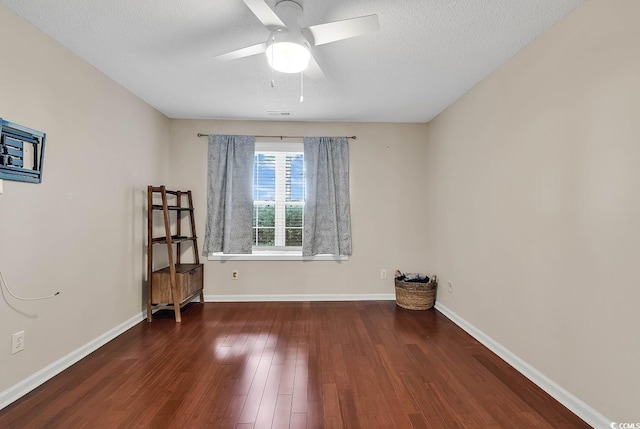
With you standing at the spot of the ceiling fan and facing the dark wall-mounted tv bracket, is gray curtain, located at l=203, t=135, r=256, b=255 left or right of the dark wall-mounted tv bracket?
right

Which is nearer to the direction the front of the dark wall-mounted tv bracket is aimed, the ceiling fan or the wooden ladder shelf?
the ceiling fan

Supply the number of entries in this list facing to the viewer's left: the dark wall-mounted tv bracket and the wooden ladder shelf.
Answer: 0

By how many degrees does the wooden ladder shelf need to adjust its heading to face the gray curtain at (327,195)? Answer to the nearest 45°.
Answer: approximately 45° to its left

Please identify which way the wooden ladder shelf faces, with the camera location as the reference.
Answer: facing the viewer and to the right of the viewer

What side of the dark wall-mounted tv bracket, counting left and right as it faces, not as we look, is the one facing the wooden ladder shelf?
left
